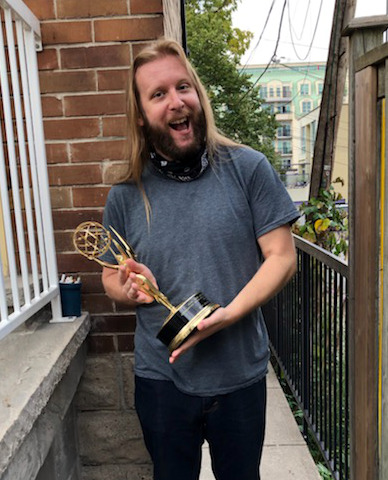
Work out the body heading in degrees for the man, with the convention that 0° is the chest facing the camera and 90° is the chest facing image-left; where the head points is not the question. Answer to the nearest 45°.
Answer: approximately 0°

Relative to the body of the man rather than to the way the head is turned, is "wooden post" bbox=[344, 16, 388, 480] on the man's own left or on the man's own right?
on the man's own left

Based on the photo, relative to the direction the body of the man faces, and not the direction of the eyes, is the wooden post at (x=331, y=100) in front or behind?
behind

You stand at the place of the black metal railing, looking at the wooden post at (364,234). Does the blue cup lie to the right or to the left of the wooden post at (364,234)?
right

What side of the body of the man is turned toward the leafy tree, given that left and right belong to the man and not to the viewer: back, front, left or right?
back

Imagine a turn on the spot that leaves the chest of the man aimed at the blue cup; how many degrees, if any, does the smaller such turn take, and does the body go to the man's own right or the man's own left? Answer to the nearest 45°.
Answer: approximately 135° to the man's own right
